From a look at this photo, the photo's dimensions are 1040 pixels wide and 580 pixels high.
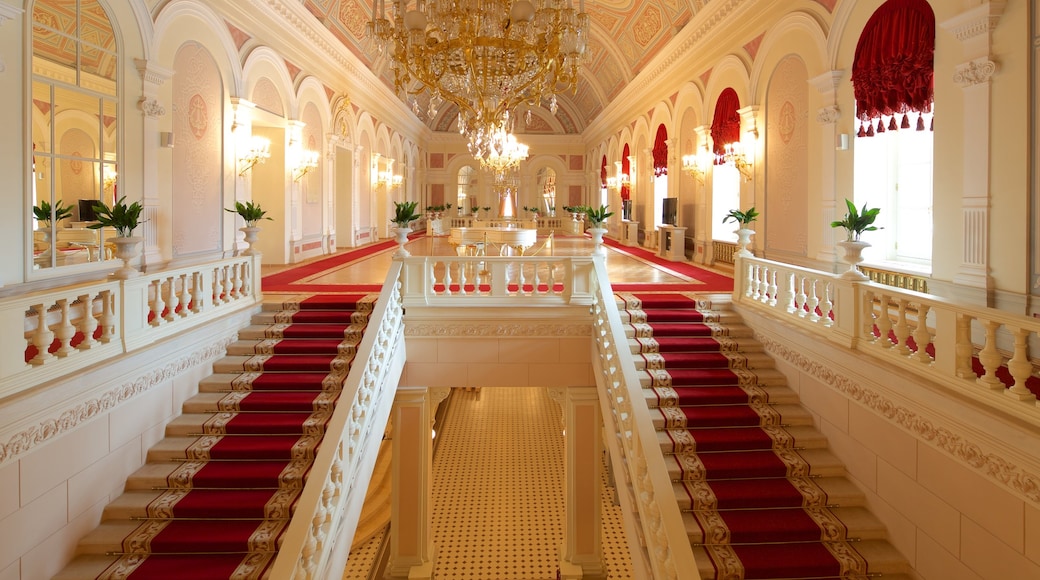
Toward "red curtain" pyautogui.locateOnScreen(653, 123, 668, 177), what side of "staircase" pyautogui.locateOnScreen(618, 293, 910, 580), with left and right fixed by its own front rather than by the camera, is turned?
back

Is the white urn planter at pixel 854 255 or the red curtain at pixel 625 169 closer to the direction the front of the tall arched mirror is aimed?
the white urn planter

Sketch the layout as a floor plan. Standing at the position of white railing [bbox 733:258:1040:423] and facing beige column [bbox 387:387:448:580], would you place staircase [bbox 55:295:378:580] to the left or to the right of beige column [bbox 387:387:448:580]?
left

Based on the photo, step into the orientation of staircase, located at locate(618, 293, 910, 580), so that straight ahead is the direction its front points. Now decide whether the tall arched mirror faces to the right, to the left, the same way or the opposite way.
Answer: to the left

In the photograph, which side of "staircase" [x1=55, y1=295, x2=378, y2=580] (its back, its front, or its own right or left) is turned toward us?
front

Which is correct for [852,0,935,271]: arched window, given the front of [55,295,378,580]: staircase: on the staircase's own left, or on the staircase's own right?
on the staircase's own left

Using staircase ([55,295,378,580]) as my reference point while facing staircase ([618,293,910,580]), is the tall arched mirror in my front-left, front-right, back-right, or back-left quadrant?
back-left

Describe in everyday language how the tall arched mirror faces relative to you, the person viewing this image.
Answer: facing the viewer and to the right of the viewer

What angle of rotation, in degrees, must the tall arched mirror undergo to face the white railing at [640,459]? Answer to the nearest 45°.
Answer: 0° — it already faces it

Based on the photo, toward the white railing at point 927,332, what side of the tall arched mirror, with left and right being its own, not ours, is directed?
front

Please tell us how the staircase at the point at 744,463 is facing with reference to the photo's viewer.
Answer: facing the viewer

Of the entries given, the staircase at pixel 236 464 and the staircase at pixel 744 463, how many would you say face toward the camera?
2

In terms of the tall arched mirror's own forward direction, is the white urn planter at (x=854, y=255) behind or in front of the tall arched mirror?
in front
